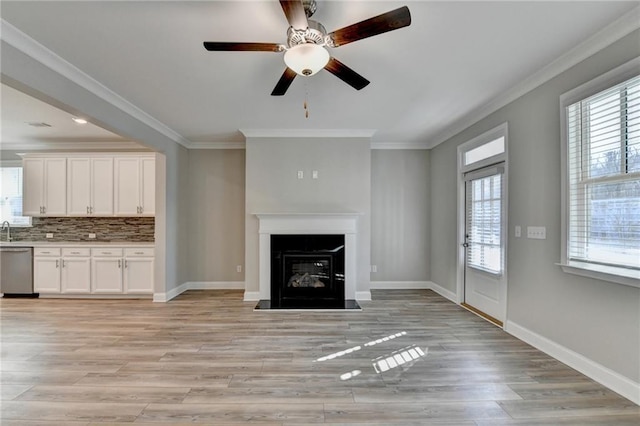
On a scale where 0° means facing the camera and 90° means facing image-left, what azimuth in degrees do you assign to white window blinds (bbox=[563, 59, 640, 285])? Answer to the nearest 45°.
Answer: approximately 45°

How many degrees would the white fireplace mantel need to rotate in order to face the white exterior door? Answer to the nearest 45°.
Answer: approximately 90° to its left

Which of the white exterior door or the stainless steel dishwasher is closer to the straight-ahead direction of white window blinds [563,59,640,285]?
the stainless steel dishwasher

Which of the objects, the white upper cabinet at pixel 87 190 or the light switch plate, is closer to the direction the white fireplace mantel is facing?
the light switch plate

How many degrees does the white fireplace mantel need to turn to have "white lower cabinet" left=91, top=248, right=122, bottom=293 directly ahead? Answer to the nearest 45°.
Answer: approximately 90° to its right

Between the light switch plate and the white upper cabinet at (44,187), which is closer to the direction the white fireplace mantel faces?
the light switch plate

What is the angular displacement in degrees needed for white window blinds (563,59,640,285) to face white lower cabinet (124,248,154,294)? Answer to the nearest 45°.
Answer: approximately 45° to its right

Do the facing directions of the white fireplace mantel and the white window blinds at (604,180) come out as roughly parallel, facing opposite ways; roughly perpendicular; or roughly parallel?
roughly perpendicular

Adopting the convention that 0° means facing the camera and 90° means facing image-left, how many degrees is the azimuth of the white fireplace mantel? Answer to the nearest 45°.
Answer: approximately 0°
